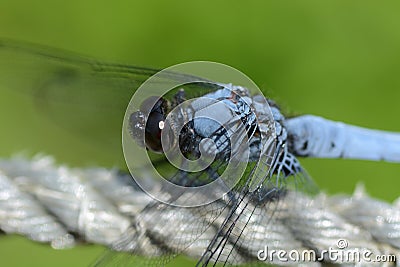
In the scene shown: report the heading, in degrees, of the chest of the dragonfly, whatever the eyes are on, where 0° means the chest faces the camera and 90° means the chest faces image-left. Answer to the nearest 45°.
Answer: approximately 90°
